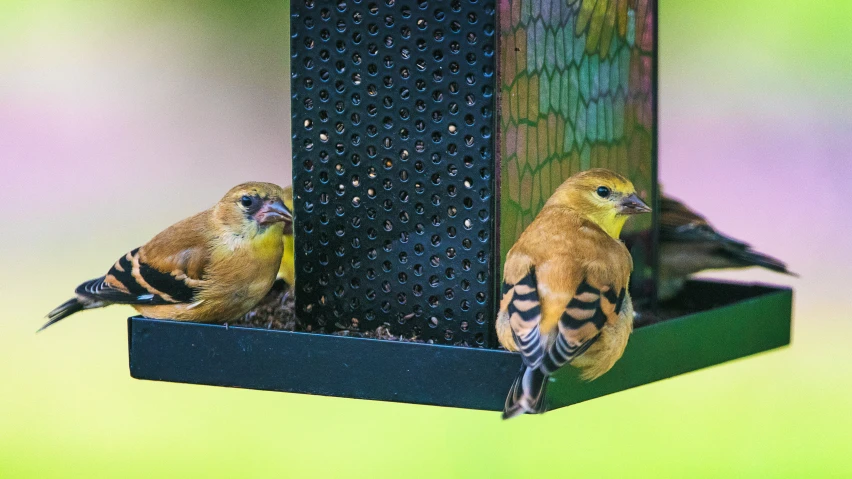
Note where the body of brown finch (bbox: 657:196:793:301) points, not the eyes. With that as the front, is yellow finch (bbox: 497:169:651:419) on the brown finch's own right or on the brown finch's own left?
on the brown finch's own left

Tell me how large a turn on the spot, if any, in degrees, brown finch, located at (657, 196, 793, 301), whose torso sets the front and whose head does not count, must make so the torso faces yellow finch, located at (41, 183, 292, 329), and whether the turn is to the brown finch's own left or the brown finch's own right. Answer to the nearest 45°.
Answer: approximately 45° to the brown finch's own left

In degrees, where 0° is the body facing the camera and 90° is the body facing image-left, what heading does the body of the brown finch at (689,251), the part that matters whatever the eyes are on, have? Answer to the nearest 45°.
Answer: approximately 90°

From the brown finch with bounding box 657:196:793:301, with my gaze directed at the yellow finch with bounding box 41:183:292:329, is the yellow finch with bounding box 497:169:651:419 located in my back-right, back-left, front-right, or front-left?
front-left
